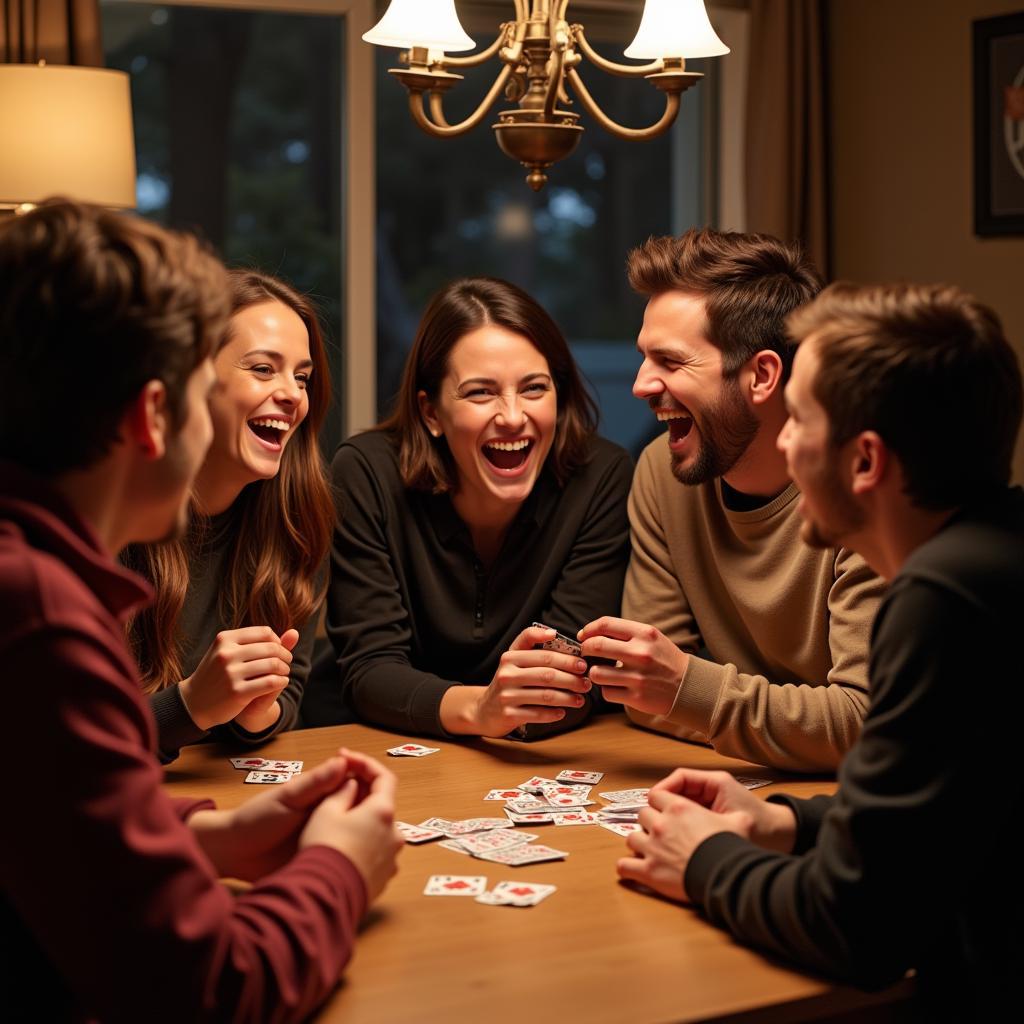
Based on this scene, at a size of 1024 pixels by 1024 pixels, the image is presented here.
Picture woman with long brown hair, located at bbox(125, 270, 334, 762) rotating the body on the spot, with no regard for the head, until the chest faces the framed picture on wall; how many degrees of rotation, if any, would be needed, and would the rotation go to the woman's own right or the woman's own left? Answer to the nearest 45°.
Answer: approximately 90° to the woman's own left

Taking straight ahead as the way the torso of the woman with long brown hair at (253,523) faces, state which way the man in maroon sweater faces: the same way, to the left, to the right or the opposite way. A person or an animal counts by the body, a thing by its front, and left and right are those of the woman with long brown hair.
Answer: to the left

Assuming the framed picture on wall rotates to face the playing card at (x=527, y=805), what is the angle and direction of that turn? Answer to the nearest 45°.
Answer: approximately 45° to its left

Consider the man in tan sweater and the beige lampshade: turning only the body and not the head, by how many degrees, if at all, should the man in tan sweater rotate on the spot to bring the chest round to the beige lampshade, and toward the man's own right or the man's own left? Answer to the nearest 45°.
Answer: approximately 90° to the man's own right

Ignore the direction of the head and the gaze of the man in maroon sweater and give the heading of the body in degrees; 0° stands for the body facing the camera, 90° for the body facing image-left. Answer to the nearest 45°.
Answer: approximately 225°

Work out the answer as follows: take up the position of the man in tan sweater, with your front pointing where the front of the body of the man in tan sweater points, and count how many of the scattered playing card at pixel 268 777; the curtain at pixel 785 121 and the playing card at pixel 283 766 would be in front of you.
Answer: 2

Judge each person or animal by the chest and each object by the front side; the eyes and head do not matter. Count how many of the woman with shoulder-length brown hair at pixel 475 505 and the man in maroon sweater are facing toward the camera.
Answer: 1

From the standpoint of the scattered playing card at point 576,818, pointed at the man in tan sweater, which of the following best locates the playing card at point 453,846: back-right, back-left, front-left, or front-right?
back-left

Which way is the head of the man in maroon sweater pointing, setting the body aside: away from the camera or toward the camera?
away from the camera
